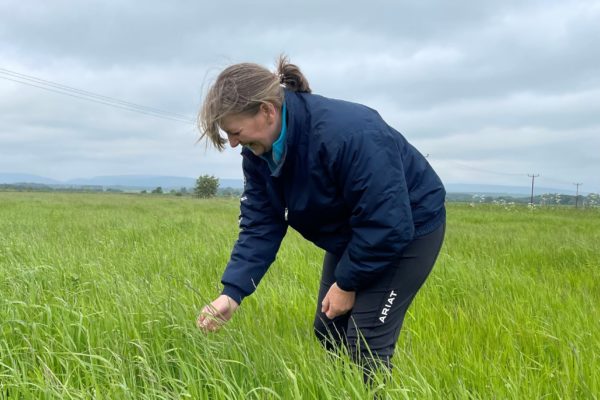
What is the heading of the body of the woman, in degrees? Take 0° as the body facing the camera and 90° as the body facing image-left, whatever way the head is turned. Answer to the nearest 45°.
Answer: approximately 90°
